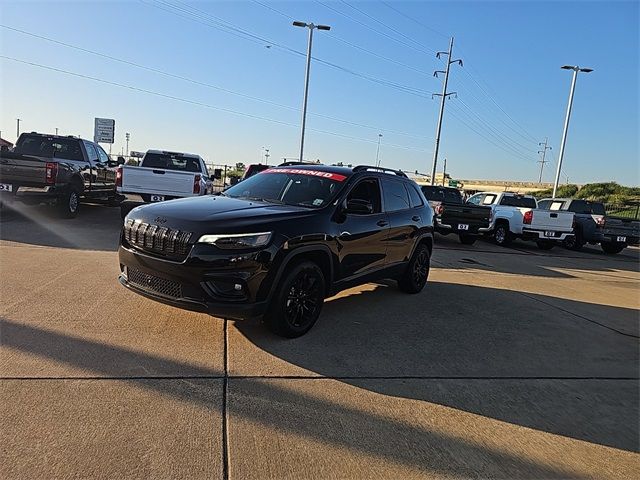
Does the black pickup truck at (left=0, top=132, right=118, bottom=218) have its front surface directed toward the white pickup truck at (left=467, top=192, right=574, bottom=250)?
no

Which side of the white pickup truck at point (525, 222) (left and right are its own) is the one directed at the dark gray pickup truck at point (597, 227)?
right

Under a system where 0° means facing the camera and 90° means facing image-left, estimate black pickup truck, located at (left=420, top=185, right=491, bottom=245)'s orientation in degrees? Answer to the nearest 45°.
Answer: approximately 135°

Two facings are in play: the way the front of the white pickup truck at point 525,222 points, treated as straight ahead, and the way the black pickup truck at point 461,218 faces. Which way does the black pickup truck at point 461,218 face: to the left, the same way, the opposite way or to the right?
the same way

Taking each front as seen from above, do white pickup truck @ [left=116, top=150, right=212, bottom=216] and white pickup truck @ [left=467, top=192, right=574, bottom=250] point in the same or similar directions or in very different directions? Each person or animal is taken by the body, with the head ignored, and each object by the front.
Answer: same or similar directions

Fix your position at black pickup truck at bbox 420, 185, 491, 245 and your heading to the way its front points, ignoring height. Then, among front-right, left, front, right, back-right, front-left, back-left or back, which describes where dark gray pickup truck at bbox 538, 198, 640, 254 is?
right

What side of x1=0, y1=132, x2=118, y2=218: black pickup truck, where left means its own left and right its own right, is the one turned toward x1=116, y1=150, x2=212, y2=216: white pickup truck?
right

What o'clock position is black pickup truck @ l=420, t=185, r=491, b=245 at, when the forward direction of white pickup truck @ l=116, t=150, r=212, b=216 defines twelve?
The black pickup truck is roughly at 3 o'clock from the white pickup truck.

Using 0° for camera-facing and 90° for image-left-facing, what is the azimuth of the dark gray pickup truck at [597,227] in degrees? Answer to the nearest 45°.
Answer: approximately 135°

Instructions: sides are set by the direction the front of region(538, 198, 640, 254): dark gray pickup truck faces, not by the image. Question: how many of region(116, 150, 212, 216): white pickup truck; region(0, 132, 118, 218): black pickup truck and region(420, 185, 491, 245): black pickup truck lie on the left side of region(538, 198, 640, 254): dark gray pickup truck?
3

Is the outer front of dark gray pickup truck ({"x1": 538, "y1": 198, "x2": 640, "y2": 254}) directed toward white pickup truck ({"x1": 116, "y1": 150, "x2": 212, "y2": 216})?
no

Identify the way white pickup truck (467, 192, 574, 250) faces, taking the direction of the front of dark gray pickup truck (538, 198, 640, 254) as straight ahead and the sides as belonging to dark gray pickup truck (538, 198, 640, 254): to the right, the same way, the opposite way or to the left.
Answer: the same way

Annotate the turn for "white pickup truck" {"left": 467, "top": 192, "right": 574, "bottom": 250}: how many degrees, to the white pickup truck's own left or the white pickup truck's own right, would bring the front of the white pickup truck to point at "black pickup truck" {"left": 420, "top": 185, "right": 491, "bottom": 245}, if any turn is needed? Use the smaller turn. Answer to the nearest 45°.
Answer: approximately 90° to the white pickup truck's own left

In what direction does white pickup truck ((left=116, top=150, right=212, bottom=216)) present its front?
away from the camera

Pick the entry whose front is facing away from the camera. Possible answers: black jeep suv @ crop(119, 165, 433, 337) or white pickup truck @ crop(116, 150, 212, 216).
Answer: the white pickup truck

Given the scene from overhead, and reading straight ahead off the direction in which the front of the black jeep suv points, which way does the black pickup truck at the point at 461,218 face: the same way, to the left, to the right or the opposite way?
to the right

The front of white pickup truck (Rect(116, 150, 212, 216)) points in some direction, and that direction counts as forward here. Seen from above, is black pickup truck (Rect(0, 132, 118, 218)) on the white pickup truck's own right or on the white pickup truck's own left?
on the white pickup truck's own left

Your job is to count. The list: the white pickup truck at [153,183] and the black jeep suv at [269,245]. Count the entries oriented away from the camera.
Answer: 1

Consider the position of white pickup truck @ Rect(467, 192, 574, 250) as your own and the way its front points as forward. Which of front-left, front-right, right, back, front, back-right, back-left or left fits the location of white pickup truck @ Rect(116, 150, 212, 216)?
left

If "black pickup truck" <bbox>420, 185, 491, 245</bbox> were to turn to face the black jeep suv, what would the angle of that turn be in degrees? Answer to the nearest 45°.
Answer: approximately 135° to its left

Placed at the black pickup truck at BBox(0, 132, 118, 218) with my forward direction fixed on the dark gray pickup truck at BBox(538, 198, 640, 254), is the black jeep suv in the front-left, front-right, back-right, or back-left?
front-right

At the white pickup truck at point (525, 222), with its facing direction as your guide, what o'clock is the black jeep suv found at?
The black jeep suv is roughly at 8 o'clock from the white pickup truck.

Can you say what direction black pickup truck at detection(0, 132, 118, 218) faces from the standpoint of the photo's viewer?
facing away from the viewer and to the right of the viewer

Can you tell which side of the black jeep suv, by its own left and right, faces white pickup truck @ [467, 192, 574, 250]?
back

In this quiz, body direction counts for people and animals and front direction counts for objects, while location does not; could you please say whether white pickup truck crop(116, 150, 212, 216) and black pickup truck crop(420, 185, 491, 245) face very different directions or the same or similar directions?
same or similar directions
